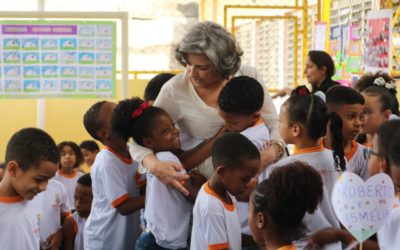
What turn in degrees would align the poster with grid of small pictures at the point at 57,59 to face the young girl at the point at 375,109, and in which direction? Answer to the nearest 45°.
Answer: approximately 45° to its left

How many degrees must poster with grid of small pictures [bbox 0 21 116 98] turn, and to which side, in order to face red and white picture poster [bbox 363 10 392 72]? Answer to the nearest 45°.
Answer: approximately 90° to its left

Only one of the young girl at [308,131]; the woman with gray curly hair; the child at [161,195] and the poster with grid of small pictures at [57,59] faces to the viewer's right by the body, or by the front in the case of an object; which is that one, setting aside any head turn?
the child

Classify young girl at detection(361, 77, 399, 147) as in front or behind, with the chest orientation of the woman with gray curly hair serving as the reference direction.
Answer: behind

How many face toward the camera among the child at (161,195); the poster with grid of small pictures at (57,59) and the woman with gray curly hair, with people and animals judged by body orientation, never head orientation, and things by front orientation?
2

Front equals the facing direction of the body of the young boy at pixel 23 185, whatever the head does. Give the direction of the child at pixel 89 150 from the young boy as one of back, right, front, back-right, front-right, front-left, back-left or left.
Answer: back-left

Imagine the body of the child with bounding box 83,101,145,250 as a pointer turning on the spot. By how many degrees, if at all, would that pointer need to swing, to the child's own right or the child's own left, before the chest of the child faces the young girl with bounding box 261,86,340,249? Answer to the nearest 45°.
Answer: approximately 45° to the child's own right

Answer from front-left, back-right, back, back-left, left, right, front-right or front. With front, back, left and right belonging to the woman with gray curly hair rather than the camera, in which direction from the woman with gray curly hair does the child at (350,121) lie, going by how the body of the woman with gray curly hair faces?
back-left

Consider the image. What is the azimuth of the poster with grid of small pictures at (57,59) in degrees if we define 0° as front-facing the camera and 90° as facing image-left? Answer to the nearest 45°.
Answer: approximately 0°

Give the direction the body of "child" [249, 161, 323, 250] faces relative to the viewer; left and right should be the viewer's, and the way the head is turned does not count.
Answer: facing away from the viewer and to the left of the viewer
